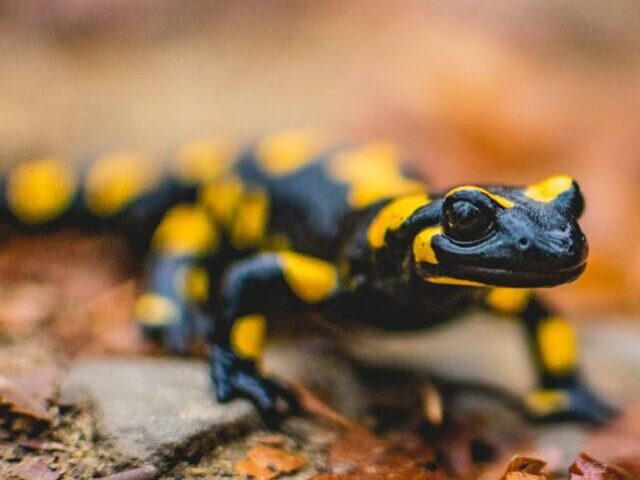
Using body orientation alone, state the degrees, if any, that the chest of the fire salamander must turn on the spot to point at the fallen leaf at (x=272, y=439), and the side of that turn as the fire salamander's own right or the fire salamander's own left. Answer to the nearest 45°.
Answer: approximately 45° to the fire salamander's own right

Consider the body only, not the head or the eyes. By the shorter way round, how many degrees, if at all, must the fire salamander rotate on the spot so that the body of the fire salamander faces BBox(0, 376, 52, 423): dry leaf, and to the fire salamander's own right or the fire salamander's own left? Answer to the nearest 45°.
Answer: approximately 90° to the fire salamander's own right

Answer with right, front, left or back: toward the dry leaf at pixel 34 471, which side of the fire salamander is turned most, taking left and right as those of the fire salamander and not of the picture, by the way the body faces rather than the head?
right

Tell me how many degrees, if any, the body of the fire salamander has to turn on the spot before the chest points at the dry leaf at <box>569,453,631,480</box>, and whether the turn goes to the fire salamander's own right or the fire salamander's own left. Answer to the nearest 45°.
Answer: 0° — it already faces it

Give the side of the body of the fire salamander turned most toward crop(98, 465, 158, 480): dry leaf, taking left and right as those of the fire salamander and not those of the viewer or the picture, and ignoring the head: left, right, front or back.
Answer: right

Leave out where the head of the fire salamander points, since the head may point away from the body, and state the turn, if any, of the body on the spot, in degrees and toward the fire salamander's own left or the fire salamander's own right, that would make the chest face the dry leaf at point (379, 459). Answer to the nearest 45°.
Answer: approximately 45° to the fire salamander's own right

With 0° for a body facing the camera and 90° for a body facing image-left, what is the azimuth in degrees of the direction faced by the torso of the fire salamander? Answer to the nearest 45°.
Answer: approximately 315°

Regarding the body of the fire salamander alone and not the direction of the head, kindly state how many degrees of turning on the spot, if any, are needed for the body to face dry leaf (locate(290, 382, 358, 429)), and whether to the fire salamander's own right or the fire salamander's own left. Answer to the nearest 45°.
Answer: approximately 45° to the fire salamander's own right
